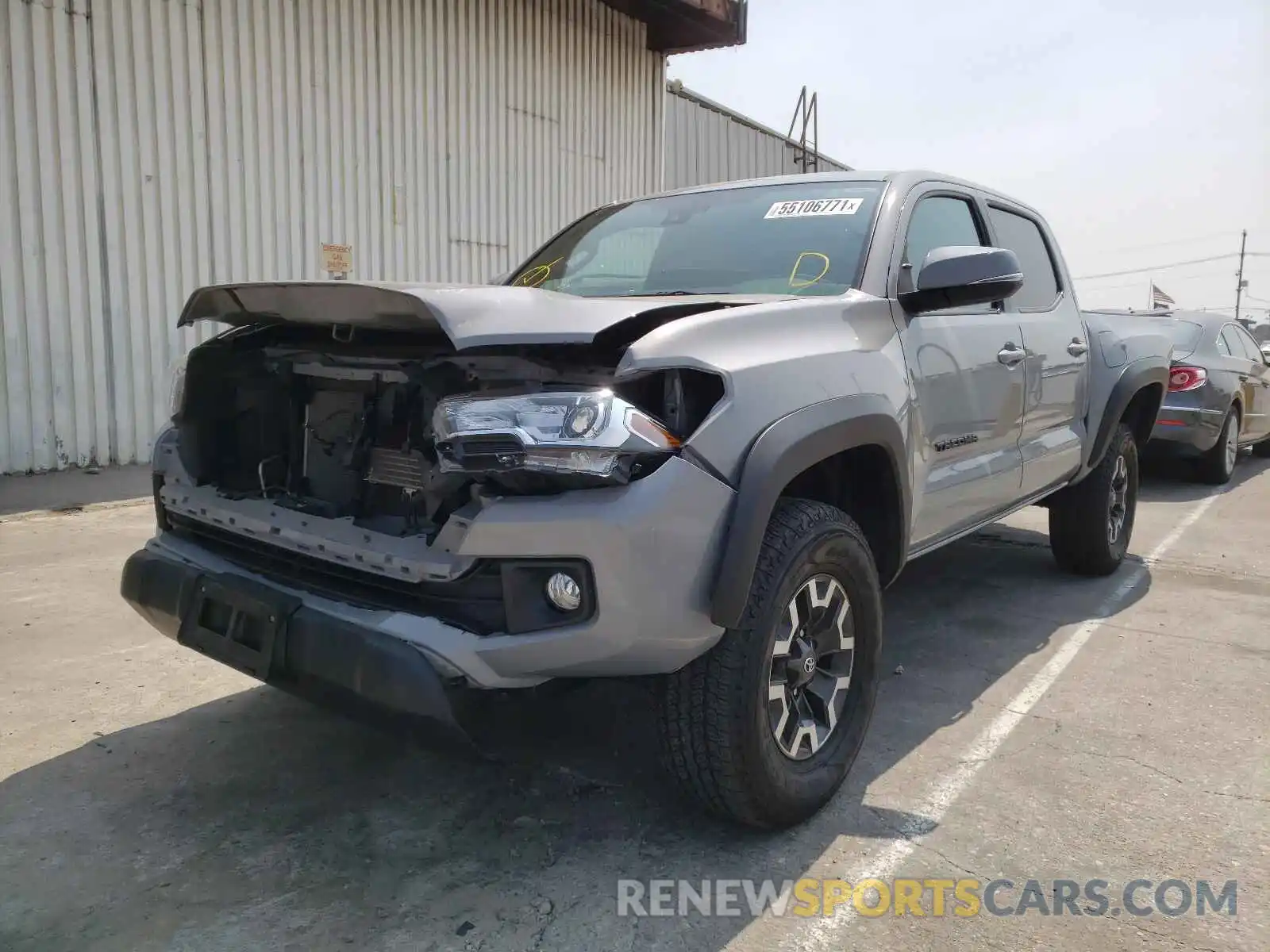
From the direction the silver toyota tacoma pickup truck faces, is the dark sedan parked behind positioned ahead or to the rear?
to the rear

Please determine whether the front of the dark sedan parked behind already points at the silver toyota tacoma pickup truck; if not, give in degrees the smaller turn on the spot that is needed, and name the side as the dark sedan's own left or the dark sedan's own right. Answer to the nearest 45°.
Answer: approximately 135° to the dark sedan's own right

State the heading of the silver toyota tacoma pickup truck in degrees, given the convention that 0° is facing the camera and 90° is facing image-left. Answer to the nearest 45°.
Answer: approximately 45°

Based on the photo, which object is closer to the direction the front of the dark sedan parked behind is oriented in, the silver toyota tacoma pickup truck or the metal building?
the metal building

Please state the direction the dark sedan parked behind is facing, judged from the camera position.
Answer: facing away from the viewer and to the right of the viewer

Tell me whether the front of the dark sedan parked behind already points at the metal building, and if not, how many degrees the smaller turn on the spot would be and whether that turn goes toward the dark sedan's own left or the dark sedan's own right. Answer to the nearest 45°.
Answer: approximately 90° to the dark sedan's own left

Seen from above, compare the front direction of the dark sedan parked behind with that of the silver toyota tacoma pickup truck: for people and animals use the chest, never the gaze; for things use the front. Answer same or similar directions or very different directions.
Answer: very different directions
